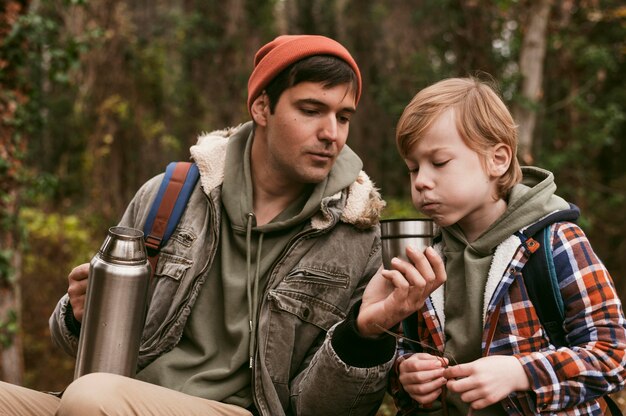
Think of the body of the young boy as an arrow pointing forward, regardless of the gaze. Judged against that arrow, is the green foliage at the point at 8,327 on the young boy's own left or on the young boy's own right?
on the young boy's own right

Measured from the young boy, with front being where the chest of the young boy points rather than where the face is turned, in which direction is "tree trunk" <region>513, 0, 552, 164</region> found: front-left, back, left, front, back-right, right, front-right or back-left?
back-right

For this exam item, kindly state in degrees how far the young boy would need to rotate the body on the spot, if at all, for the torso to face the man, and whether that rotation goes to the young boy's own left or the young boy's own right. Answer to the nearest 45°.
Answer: approximately 90° to the young boy's own right

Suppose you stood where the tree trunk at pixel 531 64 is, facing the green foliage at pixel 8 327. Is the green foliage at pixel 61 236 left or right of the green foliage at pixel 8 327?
right

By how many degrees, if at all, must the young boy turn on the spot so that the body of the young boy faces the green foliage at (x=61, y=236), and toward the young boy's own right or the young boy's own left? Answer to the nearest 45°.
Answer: approximately 90° to the young boy's own right

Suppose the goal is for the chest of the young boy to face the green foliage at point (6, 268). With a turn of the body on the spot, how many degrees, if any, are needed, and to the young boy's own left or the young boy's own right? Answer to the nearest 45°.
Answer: approximately 90° to the young boy's own right

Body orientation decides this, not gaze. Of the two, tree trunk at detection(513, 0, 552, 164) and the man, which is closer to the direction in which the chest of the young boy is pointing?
the man
